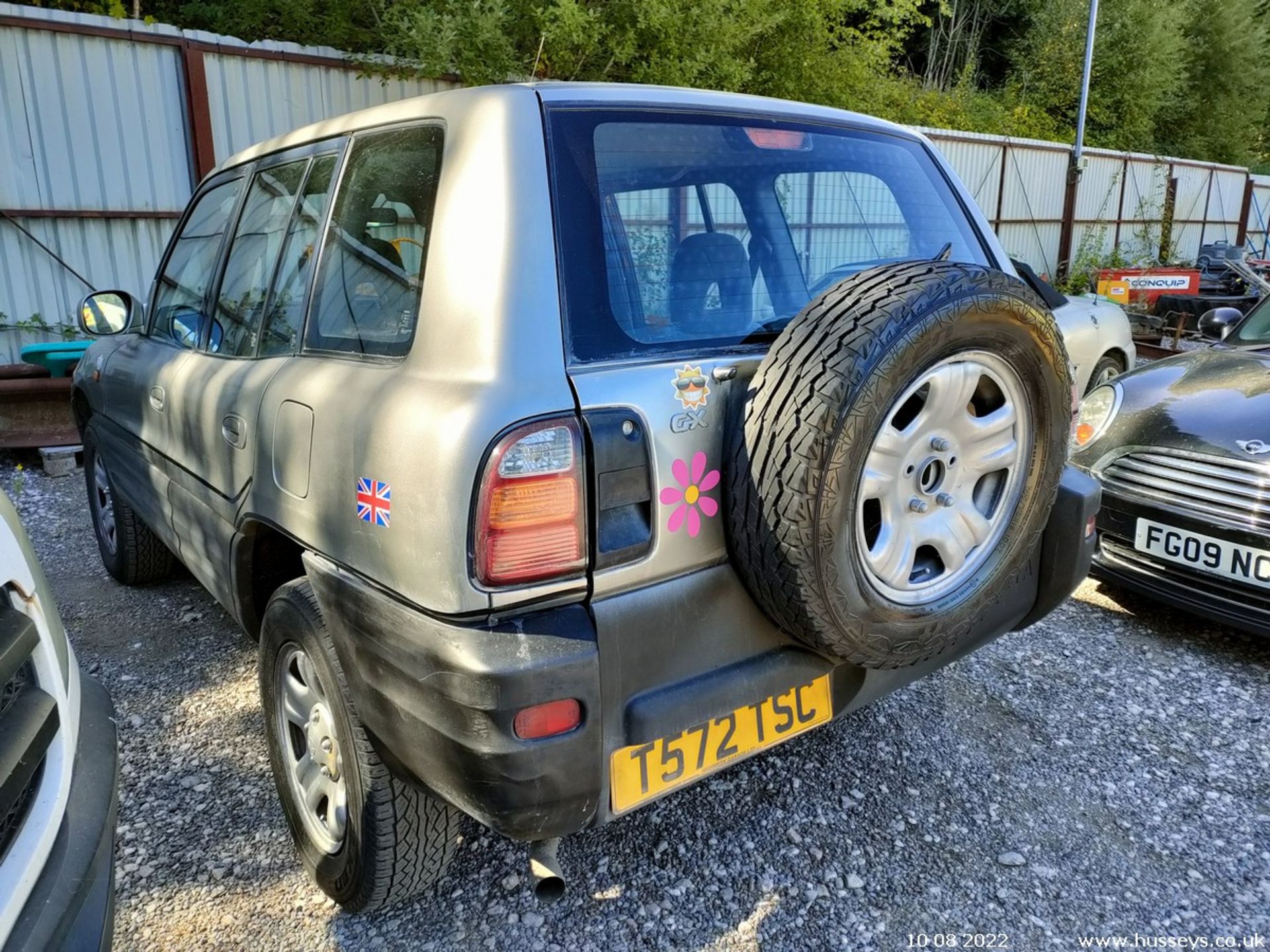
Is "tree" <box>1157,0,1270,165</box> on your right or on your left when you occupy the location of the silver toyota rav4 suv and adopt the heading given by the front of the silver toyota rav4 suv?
on your right

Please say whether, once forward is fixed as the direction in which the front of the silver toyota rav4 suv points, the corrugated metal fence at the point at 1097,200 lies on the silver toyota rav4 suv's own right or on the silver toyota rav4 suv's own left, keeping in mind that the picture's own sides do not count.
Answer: on the silver toyota rav4 suv's own right

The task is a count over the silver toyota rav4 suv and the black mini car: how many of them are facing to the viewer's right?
0

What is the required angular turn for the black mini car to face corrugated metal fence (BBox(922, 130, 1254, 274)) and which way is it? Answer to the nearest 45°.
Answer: approximately 135° to its right

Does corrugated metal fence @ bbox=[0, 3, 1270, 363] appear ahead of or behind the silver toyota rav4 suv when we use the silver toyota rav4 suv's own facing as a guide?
ahead

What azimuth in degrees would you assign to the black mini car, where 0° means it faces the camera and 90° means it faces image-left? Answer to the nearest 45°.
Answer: approximately 45°

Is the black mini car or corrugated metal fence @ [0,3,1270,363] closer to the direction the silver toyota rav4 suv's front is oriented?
the corrugated metal fence

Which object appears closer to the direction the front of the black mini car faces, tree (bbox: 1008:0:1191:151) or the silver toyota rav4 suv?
the silver toyota rav4 suv

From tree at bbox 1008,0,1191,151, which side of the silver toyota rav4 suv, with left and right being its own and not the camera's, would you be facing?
right

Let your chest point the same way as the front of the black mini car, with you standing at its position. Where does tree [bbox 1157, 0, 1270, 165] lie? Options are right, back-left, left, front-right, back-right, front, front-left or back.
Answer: back-right

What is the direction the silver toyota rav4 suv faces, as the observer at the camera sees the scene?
facing away from the viewer and to the left of the viewer

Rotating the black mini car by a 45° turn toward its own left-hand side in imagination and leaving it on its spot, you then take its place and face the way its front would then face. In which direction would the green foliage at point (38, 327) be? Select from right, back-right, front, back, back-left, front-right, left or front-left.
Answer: right

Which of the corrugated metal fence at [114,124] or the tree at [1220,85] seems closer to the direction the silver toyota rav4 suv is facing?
the corrugated metal fence
